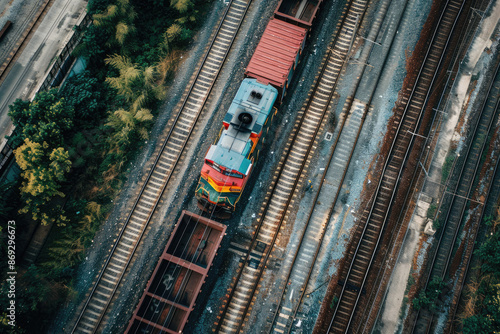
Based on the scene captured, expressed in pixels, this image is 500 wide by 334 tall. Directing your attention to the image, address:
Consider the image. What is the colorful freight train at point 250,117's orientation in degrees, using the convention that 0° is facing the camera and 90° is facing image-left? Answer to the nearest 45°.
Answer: approximately 45°

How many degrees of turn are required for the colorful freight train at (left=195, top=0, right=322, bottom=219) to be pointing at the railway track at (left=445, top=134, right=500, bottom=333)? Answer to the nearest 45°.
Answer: approximately 135° to its left

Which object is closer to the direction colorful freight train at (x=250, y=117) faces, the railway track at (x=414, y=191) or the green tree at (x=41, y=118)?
the green tree

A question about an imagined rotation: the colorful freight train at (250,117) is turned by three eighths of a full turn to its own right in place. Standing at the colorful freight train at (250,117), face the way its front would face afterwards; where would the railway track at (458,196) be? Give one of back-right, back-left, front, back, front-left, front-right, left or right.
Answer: right

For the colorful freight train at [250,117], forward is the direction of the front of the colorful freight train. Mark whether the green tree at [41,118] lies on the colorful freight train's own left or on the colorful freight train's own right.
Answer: on the colorful freight train's own right

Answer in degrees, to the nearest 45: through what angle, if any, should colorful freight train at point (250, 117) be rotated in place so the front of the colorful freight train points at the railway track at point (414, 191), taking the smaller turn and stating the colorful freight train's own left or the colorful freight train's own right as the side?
approximately 135° to the colorful freight train's own left
